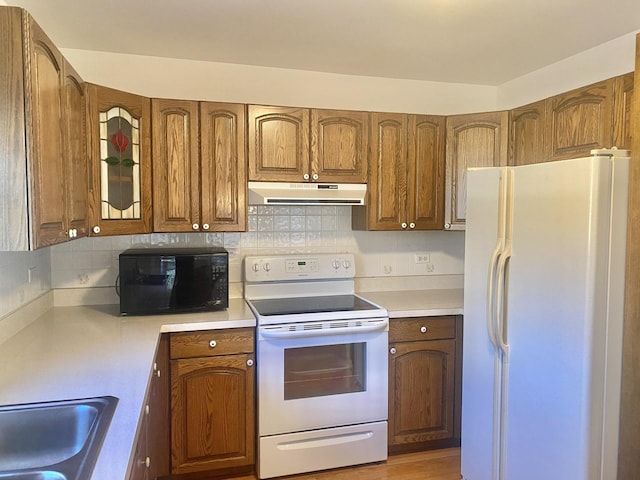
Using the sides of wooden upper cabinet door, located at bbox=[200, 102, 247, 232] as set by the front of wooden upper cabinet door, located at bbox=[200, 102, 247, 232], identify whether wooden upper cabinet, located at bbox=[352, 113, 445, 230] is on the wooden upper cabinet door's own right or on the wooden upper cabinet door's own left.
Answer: on the wooden upper cabinet door's own left

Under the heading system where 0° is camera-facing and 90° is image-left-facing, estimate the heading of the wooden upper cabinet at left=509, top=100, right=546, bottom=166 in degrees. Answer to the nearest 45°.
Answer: approximately 45°

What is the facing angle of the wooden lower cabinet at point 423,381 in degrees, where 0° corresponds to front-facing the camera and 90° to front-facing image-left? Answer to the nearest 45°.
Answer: approximately 0°

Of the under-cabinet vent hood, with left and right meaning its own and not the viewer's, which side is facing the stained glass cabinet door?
right

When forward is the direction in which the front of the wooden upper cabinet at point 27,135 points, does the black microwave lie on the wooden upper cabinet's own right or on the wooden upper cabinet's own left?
on the wooden upper cabinet's own left

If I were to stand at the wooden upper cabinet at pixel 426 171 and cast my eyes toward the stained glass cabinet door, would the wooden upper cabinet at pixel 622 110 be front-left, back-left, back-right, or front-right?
back-left

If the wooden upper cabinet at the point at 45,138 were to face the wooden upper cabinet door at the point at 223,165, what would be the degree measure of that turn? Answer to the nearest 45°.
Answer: approximately 45° to its left

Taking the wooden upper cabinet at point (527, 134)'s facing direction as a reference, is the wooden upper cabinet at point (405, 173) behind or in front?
in front

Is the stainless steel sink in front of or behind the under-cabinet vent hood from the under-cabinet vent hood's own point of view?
in front

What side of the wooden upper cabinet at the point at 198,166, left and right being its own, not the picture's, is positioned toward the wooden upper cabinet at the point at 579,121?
left

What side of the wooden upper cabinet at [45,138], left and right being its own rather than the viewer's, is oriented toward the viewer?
right

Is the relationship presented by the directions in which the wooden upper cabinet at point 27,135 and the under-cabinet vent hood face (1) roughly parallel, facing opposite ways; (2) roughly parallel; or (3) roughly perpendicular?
roughly perpendicular

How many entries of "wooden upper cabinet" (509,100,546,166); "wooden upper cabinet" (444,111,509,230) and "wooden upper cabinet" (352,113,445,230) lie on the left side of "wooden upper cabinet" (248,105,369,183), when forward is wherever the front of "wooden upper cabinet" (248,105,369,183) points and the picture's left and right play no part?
3
